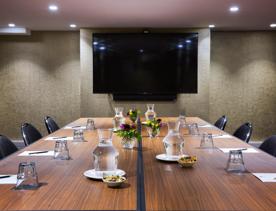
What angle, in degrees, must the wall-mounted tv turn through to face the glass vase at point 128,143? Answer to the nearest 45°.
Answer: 0° — it already faces it

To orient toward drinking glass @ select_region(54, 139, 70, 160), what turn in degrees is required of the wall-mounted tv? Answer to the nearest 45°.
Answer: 0° — it already faces it

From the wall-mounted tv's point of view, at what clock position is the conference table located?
The conference table is roughly at 12 o'clock from the wall-mounted tv.

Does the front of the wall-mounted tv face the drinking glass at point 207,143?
yes

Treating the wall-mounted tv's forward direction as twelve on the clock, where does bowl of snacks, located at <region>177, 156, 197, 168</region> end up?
The bowl of snacks is roughly at 12 o'clock from the wall-mounted tv.

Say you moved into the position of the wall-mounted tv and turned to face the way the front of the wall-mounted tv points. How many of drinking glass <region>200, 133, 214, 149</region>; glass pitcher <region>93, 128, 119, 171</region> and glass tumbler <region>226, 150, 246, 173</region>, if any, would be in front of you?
3

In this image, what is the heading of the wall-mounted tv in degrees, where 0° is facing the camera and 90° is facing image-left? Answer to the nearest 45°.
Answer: approximately 0°

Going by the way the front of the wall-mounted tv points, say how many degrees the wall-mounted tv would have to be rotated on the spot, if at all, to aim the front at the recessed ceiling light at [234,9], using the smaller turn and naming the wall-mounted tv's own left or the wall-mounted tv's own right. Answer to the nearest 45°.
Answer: approximately 45° to the wall-mounted tv's own left

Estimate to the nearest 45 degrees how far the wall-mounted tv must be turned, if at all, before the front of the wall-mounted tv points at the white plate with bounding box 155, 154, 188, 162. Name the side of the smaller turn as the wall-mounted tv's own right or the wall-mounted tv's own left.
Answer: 0° — it already faces it

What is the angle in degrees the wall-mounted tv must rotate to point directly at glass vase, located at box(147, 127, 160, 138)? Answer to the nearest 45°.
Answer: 0° — it already faces it
